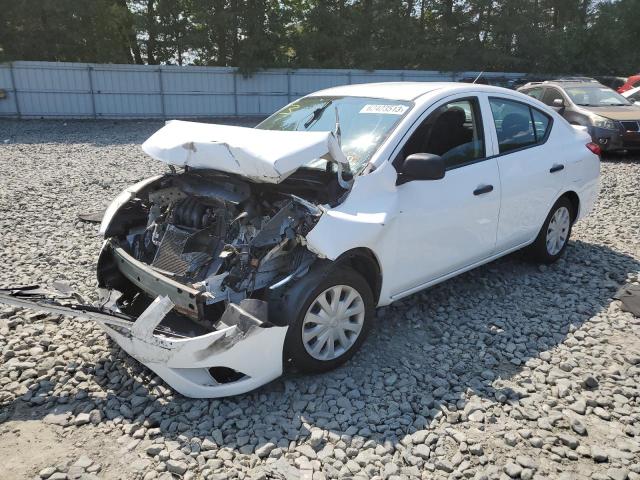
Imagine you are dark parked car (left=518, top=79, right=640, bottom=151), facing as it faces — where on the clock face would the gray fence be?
The gray fence is roughly at 5 o'clock from the dark parked car.

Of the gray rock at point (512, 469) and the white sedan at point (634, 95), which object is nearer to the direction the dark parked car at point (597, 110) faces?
the gray rock

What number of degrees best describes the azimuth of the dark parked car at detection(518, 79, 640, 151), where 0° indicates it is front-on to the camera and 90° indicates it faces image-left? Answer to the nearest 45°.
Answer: approximately 315°

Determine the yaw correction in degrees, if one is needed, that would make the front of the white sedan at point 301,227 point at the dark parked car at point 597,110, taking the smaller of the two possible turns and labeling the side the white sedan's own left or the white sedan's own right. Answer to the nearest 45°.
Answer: approximately 180°

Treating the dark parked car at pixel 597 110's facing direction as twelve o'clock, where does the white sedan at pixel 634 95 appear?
The white sedan is roughly at 8 o'clock from the dark parked car.

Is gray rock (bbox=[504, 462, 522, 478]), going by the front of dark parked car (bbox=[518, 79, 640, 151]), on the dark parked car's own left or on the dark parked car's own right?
on the dark parked car's own right

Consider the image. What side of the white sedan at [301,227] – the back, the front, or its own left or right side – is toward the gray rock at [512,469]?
left

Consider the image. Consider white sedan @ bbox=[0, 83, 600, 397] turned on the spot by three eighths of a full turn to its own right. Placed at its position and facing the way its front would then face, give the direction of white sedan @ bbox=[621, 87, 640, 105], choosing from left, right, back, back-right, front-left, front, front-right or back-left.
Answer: front-right

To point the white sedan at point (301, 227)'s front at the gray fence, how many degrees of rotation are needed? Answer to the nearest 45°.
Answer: approximately 135° to its right

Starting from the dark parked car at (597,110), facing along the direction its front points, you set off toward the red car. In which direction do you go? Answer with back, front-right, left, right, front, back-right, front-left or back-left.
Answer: back-left

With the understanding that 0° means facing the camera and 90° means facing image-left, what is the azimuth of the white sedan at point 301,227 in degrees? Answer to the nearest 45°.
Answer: approximately 45°
